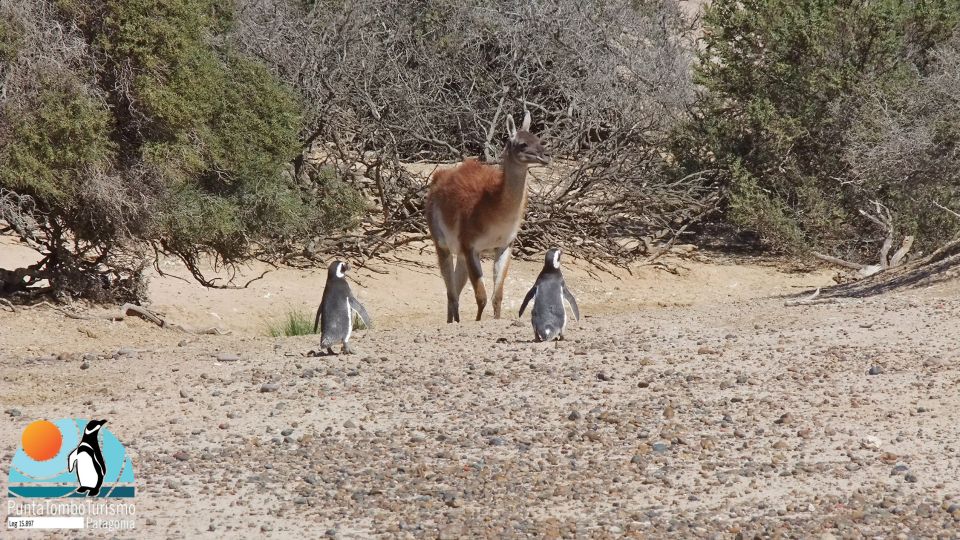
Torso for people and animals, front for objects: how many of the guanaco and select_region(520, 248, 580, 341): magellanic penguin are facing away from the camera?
1

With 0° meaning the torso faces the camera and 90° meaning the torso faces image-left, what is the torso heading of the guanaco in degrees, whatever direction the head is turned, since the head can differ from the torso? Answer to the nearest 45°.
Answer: approximately 315°

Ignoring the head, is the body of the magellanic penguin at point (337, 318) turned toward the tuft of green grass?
no

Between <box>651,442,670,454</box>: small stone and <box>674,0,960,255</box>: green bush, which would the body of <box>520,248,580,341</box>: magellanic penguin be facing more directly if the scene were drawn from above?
the green bush

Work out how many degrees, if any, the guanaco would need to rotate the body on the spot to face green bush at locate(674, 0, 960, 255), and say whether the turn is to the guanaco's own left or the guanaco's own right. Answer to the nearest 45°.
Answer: approximately 90° to the guanaco's own left

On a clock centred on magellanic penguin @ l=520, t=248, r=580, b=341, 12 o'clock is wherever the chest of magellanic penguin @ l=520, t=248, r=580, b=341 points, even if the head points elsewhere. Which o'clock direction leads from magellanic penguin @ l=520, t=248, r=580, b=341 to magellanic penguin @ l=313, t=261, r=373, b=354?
magellanic penguin @ l=313, t=261, r=373, b=354 is roughly at 9 o'clock from magellanic penguin @ l=520, t=248, r=580, b=341.

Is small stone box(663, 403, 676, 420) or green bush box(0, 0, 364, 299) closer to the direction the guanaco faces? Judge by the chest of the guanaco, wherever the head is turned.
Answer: the small stone

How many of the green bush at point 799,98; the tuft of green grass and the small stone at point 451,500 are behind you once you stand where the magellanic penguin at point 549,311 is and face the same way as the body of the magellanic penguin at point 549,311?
1

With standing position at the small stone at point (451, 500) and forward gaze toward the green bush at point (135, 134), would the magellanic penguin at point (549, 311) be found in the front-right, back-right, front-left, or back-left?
front-right

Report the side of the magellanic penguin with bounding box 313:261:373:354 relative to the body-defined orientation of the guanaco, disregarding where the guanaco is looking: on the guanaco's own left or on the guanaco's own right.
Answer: on the guanaco's own right
